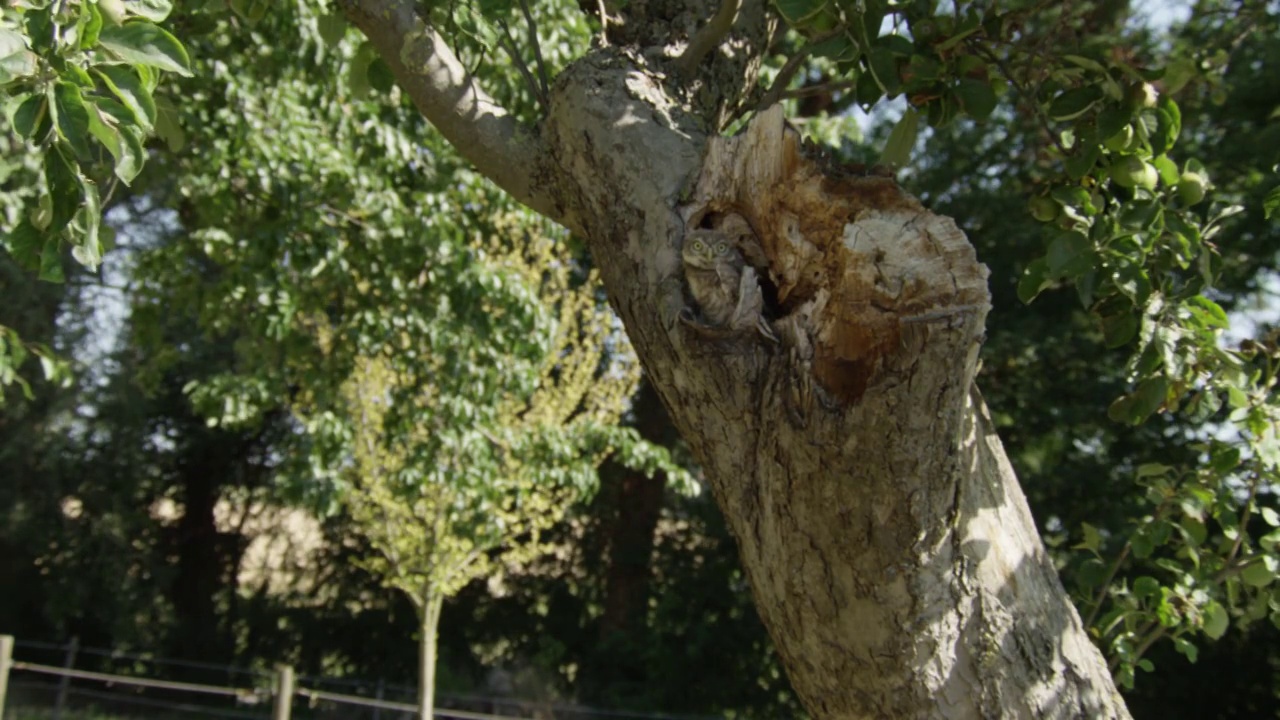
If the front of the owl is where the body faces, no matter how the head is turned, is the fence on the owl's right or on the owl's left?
on the owl's right

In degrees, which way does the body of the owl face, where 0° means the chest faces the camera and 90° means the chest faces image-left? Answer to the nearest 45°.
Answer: approximately 45°
